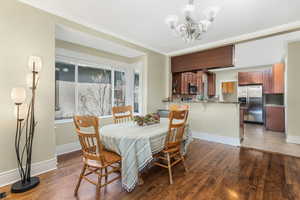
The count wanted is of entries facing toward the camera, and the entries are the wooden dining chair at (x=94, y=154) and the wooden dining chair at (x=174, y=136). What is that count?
0

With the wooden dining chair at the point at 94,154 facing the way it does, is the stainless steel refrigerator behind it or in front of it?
in front

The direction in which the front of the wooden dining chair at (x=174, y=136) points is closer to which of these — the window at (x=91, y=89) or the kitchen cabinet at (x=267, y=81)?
the window

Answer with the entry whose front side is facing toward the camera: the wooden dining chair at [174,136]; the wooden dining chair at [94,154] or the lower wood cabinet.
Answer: the lower wood cabinet

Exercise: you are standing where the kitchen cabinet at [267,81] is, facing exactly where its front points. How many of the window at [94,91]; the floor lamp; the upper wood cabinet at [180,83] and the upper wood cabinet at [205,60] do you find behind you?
0

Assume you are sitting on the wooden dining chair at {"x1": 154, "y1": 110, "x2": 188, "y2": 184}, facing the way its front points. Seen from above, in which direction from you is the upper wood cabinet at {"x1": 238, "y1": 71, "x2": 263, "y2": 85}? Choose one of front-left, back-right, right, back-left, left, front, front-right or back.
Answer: right

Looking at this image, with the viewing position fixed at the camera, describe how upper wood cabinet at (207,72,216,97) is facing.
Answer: facing the viewer

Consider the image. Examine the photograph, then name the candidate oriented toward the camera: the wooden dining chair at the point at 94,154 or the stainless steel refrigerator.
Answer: the stainless steel refrigerator

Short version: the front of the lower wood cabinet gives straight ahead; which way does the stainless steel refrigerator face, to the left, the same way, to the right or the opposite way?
the same way

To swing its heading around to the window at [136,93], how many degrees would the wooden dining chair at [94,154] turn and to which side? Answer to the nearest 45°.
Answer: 0° — it already faces it

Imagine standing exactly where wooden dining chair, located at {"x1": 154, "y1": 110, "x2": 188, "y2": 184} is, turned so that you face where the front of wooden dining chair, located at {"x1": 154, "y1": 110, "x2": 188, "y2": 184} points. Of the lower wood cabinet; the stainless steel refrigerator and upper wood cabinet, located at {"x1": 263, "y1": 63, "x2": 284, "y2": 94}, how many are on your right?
3

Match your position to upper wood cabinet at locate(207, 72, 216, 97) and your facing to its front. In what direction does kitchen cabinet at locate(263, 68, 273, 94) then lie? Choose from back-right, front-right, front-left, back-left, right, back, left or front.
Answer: left

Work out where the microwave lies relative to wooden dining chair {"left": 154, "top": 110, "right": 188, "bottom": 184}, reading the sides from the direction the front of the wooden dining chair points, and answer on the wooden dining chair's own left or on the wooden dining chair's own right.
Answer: on the wooden dining chair's own right

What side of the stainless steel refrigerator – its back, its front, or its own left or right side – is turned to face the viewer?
front

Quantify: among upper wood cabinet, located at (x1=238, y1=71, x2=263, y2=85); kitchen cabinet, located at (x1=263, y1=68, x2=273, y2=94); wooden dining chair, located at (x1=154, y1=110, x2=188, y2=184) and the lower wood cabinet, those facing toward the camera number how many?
3

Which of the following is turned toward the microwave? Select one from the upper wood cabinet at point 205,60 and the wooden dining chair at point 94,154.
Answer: the wooden dining chair

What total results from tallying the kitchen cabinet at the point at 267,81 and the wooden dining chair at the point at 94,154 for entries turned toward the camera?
1

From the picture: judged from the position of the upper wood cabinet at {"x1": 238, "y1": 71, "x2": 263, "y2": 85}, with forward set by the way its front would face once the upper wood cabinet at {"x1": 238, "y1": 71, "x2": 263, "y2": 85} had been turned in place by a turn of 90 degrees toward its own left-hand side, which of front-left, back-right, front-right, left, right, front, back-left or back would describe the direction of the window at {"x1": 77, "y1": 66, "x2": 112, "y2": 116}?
back-right

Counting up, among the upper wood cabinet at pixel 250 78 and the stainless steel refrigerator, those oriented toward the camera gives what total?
2

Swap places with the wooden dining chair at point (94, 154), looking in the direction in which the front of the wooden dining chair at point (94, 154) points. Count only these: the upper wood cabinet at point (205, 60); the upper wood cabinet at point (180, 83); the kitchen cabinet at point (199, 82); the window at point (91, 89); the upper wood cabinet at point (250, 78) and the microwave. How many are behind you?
0
